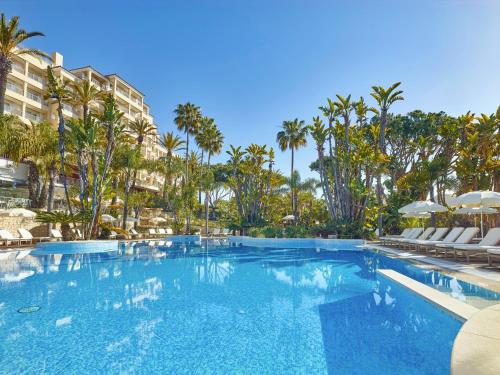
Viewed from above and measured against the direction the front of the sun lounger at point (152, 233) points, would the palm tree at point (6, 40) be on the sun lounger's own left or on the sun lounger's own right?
on the sun lounger's own right

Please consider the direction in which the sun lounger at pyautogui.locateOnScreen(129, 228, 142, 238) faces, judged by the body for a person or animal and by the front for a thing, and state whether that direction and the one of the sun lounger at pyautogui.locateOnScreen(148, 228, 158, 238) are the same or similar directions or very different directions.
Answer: same or similar directions

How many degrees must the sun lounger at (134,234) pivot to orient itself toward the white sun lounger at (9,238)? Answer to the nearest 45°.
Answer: approximately 90° to its right

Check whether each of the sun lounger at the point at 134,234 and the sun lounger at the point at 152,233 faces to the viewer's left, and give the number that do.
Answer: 0

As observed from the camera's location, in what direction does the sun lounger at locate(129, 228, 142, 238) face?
facing the viewer and to the right of the viewer

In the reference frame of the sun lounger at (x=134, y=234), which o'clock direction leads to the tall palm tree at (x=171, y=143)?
The tall palm tree is roughly at 8 o'clock from the sun lounger.

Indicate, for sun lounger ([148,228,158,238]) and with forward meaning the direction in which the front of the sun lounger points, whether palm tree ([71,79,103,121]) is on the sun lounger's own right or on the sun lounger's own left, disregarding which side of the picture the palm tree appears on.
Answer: on the sun lounger's own right

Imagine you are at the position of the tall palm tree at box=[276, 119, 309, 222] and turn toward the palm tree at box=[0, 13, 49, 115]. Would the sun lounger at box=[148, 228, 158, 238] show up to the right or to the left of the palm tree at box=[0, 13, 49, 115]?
right
